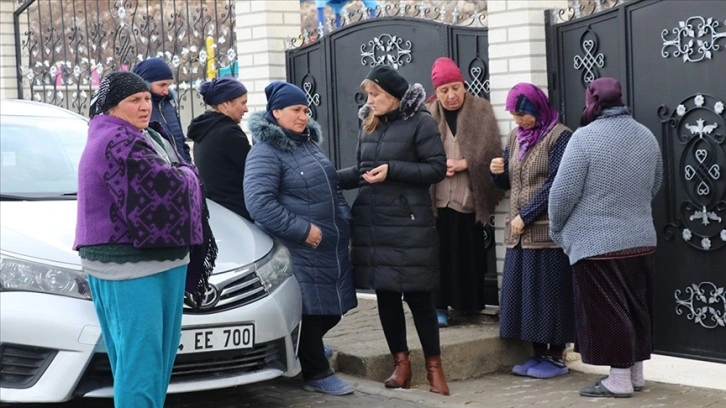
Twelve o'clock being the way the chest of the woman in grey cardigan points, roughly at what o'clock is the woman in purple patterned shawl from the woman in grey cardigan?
The woman in purple patterned shawl is roughly at 9 o'clock from the woman in grey cardigan.

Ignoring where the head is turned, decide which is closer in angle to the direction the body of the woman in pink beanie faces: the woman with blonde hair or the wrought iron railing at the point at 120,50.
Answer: the woman with blonde hair

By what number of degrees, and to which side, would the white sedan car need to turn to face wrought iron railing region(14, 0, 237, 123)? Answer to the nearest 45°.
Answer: approximately 135° to its left

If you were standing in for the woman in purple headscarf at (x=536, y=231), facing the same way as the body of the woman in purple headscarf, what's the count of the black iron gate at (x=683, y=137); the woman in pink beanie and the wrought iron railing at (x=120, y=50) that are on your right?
2

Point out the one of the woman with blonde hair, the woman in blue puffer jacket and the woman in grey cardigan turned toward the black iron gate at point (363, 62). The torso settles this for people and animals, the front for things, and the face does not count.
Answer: the woman in grey cardigan

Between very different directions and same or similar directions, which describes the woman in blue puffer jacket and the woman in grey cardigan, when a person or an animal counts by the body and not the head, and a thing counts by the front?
very different directions

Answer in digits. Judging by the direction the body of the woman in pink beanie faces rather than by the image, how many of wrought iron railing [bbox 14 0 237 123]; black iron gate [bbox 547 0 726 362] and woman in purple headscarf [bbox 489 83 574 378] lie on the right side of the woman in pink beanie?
1

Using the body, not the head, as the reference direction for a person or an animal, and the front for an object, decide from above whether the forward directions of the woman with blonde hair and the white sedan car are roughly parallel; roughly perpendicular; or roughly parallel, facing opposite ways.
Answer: roughly perpendicular

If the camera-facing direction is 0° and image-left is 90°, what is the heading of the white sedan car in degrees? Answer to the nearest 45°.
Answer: approximately 315°

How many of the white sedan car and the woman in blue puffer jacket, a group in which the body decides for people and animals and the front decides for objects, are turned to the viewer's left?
0

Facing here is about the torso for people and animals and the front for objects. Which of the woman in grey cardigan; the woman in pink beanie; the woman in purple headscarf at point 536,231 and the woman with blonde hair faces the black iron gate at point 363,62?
the woman in grey cardigan
